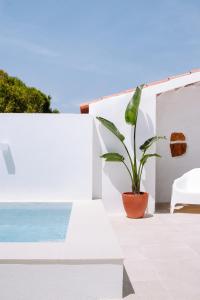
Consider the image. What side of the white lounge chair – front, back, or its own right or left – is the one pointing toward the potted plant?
front

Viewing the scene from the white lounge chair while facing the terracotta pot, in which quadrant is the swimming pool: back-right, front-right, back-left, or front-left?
front-left

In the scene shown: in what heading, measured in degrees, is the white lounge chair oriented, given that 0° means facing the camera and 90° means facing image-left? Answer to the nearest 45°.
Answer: approximately 45°

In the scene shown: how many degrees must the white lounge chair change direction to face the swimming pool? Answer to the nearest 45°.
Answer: approximately 45° to its left

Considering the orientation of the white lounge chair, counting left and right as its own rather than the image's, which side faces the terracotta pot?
front

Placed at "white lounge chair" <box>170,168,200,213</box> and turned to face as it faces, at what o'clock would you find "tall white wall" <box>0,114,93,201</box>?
The tall white wall is roughly at 1 o'clock from the white lounge chair.
